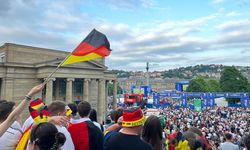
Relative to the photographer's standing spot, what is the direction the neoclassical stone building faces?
facing the viewer and to the right of the viewer
